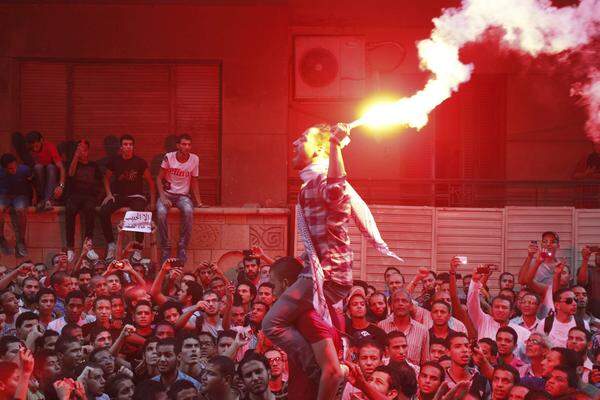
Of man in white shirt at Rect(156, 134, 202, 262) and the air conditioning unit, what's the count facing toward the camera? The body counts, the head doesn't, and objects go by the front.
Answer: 2

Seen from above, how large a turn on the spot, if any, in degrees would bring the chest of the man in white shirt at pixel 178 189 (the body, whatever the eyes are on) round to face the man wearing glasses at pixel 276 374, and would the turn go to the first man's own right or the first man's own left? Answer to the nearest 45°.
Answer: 0° — they already face them

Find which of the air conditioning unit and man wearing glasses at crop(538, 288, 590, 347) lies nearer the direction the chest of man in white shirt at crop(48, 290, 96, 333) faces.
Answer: the man wearing glasses

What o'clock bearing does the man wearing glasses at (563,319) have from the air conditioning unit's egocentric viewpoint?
The man wearing glasses is roughly at 11 o'clock from the air conditioning unit.

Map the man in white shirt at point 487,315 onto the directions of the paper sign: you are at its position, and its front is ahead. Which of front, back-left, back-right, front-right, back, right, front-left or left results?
front-left

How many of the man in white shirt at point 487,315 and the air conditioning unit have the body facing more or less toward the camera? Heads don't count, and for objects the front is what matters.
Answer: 2

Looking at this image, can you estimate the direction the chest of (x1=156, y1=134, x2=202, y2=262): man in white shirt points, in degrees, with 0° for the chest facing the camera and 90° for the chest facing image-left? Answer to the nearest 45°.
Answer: approximately 0°

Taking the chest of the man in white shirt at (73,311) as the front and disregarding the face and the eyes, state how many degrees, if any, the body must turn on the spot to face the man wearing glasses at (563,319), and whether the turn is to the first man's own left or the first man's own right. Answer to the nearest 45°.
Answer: approximately 90° to the first man's own left
